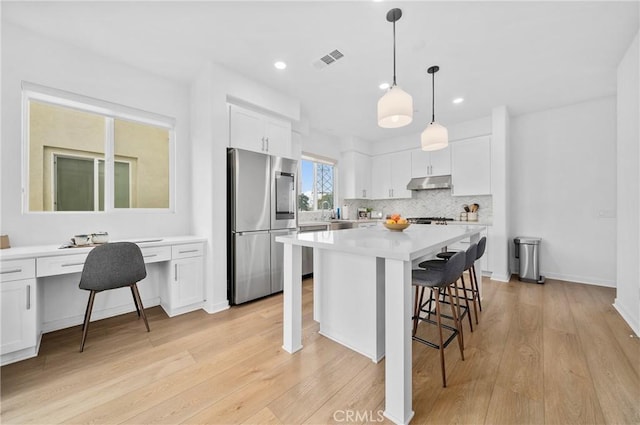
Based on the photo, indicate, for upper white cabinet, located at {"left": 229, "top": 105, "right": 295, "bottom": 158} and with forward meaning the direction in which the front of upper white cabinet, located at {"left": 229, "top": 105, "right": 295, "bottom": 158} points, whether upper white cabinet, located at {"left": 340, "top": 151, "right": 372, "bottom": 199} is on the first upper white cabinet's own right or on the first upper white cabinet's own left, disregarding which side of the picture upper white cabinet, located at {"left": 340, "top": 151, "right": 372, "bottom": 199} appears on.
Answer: on the first upper white cabinet's own left

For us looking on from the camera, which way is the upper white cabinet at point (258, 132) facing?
facing the viewer and to the right of the viewer

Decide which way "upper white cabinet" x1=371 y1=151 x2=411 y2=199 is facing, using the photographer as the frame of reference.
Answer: facing the viewer and to the left of the viewer

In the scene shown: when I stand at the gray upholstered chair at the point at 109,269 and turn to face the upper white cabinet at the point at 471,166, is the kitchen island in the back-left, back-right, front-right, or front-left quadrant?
front-right

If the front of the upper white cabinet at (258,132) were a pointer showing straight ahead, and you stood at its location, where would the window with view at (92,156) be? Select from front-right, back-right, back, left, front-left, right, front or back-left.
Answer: back-right

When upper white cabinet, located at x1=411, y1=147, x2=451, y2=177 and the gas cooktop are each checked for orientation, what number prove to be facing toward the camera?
2

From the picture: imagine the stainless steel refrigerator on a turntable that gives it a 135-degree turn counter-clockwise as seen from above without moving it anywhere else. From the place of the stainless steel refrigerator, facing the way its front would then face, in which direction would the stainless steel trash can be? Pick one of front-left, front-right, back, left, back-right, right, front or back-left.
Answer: right

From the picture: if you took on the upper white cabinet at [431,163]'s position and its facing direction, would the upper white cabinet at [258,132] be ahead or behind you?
ahead

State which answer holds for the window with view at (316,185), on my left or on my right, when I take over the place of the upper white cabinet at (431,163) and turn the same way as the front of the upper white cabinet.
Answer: on my right

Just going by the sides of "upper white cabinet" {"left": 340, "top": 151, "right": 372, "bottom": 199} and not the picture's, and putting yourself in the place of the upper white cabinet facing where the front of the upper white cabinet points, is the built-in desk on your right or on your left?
on your right

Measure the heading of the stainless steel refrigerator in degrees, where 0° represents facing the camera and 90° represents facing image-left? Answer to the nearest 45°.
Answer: approximately 315°
